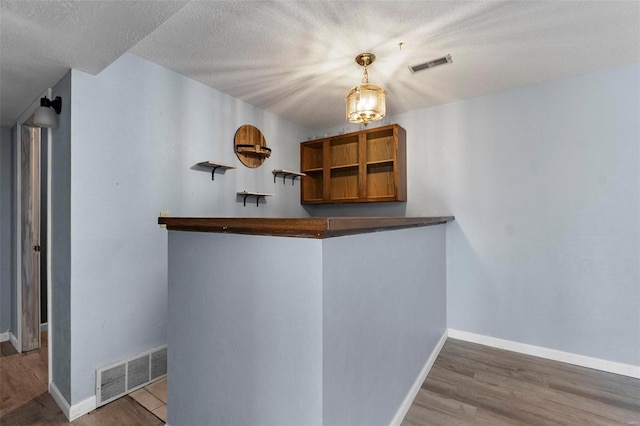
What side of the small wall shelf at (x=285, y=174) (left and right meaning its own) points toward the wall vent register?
right

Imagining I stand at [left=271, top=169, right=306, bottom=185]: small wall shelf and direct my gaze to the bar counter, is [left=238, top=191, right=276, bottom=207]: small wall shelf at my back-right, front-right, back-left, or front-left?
front-right

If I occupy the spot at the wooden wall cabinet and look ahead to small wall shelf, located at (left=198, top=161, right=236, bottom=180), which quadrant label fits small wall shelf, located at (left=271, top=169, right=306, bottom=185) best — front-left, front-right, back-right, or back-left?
front-right

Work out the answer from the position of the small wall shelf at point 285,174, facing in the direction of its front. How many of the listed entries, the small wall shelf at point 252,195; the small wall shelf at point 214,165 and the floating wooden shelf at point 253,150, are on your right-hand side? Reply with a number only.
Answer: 3

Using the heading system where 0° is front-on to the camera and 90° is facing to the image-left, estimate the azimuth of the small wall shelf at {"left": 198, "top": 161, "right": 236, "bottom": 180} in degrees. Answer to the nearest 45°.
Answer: approximately 315°

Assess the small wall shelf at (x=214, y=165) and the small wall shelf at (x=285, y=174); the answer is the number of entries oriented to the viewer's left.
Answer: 0

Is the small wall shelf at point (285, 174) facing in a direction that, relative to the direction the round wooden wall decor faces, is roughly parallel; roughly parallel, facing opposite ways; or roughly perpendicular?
roughly parallel

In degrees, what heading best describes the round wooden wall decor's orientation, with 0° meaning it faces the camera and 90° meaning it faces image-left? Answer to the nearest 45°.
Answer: approximately 315°

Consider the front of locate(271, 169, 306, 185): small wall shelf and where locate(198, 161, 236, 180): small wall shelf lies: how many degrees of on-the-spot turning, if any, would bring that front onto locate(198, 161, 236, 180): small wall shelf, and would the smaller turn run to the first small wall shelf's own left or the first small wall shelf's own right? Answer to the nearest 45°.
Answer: approximately 90° to the first small wall shelf's own right

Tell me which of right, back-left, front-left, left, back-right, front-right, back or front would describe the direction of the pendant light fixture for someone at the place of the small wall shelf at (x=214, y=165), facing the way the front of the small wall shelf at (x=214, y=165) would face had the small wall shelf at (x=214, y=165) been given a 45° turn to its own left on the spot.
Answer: front-right

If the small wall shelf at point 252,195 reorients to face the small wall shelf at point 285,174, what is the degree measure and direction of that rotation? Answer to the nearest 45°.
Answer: approximately 90° to its left

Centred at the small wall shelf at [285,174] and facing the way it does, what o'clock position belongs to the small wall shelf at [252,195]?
the small wall shelf at [252,195] is roughly at 3 o'clock from the small wall shelf at [285,174].

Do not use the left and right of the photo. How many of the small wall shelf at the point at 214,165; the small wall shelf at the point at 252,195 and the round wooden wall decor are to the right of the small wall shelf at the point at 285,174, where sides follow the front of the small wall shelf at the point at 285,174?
3

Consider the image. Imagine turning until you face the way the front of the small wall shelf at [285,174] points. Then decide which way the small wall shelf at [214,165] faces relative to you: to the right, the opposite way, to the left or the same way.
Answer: the same way

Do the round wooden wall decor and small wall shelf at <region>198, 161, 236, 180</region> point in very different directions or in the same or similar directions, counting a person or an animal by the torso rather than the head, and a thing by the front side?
same or similar directions

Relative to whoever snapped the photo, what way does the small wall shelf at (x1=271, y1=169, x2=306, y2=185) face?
facing the viewer and to the right of the viewer

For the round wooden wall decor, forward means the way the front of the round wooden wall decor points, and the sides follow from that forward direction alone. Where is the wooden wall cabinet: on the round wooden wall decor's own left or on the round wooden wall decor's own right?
on the round wooden wall decor's own left

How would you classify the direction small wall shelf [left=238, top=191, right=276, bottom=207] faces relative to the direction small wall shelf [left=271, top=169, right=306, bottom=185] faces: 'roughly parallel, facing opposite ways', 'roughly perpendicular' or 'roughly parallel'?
roughly parallel
